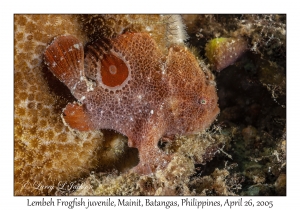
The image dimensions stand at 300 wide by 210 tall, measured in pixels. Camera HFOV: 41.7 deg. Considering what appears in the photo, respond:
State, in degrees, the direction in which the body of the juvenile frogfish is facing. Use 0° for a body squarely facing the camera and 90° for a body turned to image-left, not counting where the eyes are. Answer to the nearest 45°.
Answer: approximately 270°
